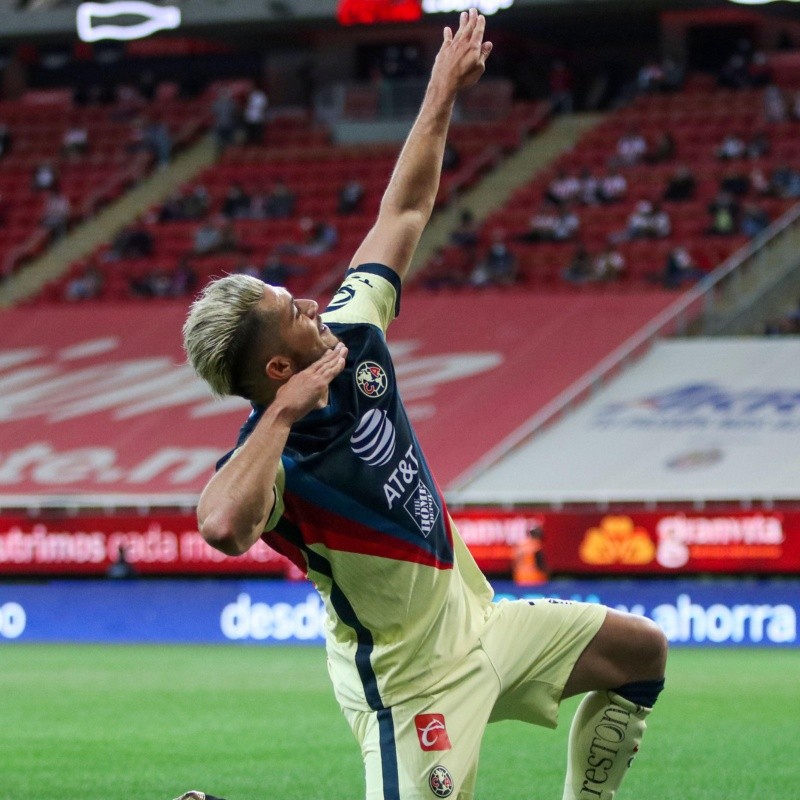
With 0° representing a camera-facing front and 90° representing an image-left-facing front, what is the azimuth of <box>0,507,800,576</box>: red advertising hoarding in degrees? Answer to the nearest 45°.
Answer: approximately 0°

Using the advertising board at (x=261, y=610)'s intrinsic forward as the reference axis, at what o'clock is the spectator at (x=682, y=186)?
The spectator is roughly at 7 o'clock from the advertising board.

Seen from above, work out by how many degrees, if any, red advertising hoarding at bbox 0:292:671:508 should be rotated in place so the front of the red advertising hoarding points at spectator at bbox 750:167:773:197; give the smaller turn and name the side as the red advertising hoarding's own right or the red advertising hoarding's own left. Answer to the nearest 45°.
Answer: approximately 90° to the red advertising hoarding's own left

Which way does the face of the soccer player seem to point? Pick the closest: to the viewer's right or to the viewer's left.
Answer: to the viewer's right

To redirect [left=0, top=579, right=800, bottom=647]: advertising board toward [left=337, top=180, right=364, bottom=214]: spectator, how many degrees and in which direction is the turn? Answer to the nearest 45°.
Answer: approximately 180°

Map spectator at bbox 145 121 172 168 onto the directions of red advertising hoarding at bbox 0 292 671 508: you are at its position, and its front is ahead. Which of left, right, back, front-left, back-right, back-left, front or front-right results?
back

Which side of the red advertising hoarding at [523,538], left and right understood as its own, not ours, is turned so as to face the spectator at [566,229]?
back

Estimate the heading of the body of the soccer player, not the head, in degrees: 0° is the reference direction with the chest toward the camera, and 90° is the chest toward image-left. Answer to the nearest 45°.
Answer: approximately 315°

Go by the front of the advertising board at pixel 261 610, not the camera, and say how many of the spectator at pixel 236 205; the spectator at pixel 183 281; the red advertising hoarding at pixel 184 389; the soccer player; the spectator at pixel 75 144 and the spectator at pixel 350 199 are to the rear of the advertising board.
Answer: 5

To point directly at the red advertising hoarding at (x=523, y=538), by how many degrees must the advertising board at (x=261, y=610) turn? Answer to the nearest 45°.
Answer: approximately 135° to its left
